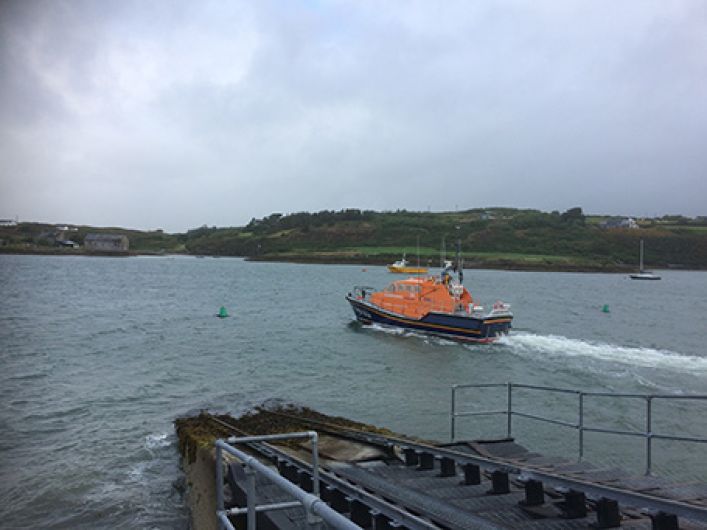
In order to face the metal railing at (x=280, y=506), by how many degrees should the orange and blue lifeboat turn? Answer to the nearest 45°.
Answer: approximately 135° to its left

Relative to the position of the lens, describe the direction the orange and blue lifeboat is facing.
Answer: facing away from the viewer and to the left of the viewer
